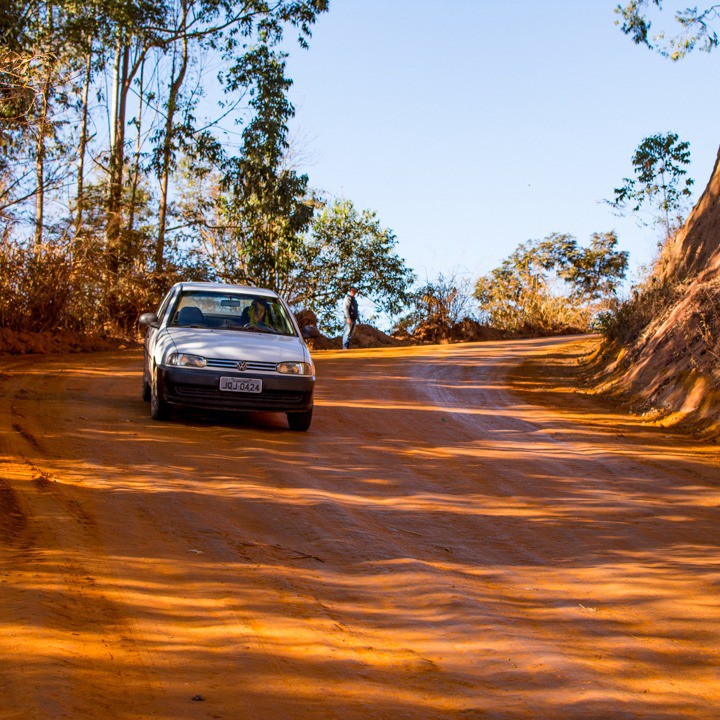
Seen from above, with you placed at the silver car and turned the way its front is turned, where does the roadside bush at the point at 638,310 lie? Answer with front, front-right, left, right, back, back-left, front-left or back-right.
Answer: back-left

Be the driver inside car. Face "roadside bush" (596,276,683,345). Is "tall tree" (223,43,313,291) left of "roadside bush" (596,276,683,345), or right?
left

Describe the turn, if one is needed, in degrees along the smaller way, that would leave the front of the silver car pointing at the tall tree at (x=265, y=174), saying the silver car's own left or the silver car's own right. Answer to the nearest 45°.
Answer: approximately 180°

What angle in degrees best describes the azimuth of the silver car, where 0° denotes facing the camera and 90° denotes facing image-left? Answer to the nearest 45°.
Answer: approximately 0°
